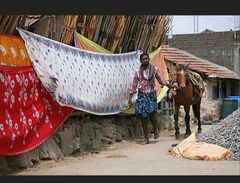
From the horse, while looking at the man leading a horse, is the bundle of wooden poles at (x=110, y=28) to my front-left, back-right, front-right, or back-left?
front-right

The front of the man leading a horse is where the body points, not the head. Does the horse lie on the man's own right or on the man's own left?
on the man's own left

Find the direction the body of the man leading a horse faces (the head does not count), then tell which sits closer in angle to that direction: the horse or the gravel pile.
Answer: the gravel pile

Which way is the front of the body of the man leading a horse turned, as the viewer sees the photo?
toward the camera

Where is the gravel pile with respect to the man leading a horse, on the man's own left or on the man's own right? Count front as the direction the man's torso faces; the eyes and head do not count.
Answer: on the man's own left

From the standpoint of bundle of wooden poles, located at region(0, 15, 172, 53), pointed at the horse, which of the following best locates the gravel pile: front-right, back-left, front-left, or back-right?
front-right
